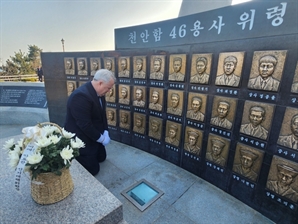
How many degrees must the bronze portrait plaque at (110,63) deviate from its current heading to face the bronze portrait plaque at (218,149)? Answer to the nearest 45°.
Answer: approximately 90° to its left

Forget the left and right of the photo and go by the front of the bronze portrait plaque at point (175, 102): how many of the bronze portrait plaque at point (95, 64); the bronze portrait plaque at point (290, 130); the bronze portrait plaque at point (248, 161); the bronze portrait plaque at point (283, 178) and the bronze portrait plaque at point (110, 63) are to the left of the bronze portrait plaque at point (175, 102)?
3

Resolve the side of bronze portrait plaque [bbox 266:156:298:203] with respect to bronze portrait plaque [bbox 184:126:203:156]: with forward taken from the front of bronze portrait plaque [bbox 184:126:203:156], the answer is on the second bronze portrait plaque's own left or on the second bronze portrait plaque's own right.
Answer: on the second bronze portrait plaque's own left

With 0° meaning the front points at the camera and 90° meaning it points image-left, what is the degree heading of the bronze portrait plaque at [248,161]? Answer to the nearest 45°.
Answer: approximately 45°

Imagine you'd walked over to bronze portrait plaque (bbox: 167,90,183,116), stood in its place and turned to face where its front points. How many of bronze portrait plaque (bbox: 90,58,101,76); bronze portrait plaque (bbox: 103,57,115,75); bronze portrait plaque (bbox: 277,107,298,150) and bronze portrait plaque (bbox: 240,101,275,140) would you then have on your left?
2

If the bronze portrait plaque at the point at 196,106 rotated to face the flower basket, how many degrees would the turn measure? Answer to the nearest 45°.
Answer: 0° — it already faces it

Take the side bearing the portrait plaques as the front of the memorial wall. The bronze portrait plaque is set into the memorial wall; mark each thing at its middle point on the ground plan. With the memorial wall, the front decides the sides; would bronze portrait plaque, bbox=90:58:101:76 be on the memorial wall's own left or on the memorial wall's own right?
on the memorial wall's own right

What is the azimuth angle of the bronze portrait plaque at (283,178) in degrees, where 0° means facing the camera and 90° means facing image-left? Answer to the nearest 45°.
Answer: approximately 45°

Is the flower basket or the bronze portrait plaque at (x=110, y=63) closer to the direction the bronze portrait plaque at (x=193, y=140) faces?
the flower basket

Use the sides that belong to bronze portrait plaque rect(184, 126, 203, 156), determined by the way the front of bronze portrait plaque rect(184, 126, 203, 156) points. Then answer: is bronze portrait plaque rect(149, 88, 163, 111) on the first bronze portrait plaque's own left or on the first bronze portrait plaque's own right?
on the first bronze portrait plaque's own right
